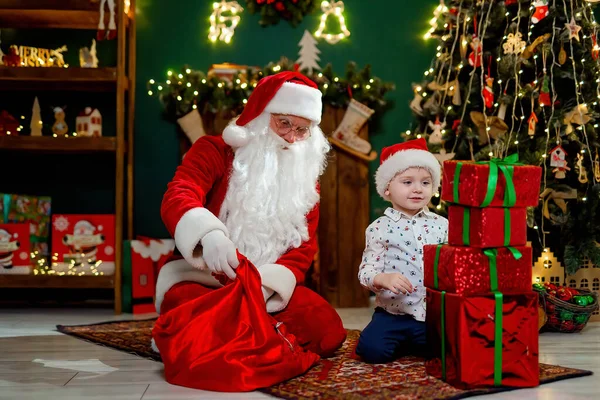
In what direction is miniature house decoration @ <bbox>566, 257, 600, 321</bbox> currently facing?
toward the camera

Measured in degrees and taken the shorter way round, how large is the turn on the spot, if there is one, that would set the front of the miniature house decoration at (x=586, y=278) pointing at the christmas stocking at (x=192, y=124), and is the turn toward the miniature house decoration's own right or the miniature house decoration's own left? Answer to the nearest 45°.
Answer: approximately 90° to the miniature house decoration's own right

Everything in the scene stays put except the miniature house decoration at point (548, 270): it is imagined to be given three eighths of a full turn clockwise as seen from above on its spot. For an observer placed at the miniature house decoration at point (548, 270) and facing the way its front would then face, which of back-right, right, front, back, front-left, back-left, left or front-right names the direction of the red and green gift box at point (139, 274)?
front-left

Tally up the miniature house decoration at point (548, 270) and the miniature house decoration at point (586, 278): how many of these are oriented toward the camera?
2

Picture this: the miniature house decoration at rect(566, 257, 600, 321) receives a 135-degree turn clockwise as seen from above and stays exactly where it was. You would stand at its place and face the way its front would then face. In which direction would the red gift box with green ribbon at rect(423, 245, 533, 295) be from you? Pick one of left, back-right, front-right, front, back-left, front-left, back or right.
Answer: back-left

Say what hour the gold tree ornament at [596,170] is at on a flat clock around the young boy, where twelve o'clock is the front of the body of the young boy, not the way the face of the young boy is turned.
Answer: The gold tree ornament is roughly at 9 o'clock from the young boy.

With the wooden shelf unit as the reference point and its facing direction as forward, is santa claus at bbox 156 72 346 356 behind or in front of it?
in front

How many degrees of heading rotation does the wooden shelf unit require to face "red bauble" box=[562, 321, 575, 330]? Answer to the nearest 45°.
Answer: approximately 45° to its left

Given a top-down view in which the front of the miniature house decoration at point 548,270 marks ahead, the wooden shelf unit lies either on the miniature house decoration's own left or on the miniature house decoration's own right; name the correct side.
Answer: on the miniature house decoration's own right

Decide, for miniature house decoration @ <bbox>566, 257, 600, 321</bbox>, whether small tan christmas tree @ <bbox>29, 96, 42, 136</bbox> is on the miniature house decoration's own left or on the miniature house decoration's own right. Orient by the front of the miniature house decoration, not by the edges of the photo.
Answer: on the miniature house decoration's own right

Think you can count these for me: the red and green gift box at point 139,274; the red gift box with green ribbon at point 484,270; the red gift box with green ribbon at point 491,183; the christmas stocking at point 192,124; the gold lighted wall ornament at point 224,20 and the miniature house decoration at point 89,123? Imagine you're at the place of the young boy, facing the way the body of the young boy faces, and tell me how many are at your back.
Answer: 4

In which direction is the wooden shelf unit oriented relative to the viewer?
toward the camera

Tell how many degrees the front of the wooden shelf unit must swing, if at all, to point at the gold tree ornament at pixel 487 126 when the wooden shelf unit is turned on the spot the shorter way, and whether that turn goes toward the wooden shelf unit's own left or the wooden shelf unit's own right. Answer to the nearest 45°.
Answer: approximately 45° to the wooden shelf unit's own left

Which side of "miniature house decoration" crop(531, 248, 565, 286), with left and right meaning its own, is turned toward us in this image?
front

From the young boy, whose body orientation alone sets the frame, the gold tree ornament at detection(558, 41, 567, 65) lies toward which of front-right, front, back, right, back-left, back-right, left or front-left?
left
